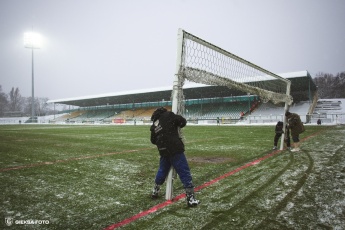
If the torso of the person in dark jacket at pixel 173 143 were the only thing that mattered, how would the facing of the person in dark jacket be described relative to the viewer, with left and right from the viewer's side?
facing away from the viewer and to the right of the viewer
